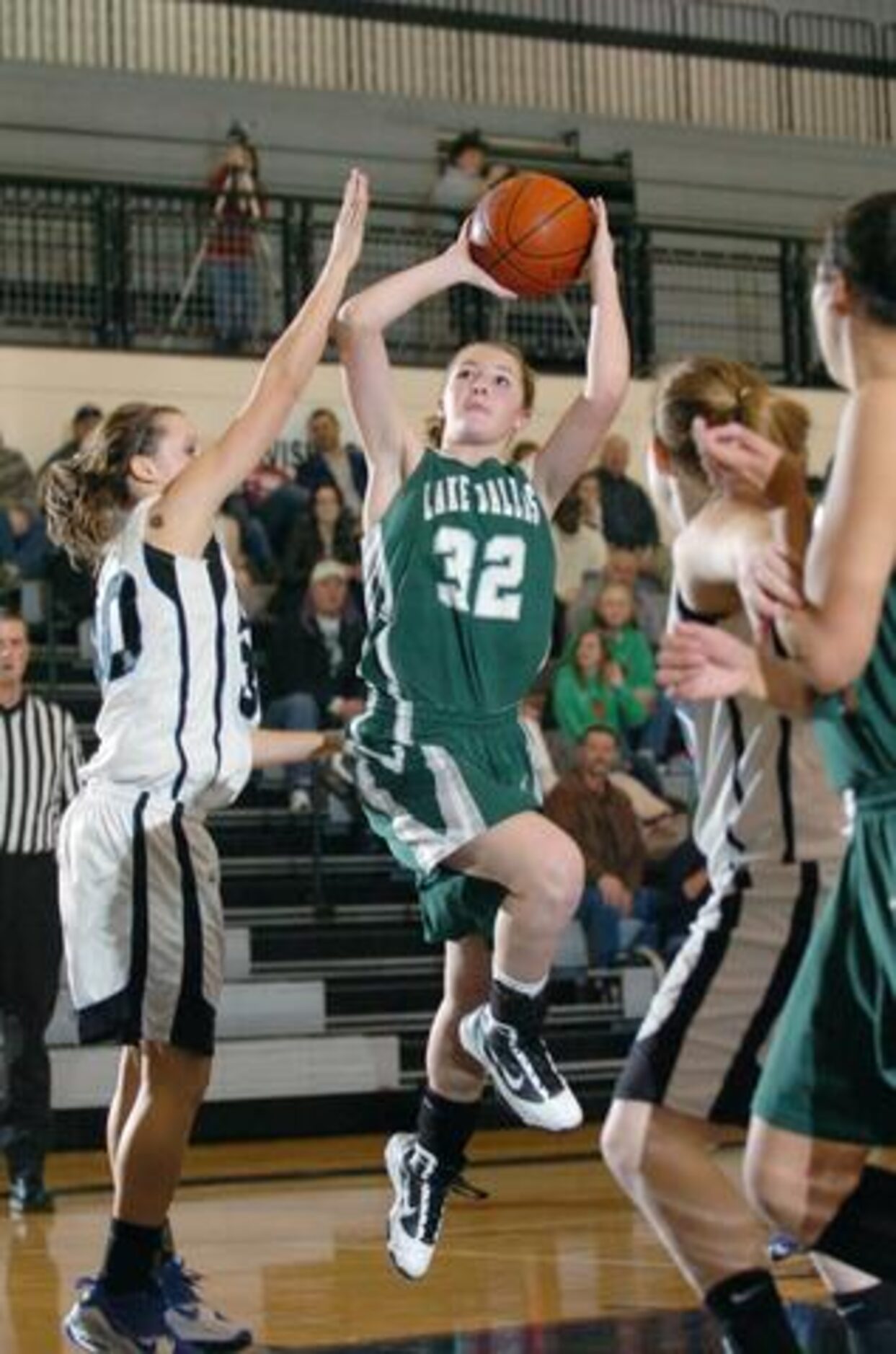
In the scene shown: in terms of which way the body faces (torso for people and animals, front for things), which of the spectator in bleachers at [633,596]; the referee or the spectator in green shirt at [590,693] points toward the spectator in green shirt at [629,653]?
the spectator in bleachers

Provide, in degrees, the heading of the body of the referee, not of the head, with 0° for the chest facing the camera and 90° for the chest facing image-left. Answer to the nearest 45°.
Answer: approximately 0°

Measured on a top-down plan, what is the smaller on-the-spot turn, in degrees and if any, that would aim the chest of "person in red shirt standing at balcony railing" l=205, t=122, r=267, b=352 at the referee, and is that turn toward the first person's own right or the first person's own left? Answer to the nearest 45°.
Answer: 0° — they already face them

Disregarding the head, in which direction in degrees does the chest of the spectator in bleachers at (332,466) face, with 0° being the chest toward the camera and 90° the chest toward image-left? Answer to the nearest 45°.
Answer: approximately 0°
